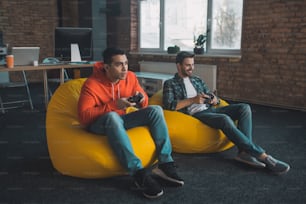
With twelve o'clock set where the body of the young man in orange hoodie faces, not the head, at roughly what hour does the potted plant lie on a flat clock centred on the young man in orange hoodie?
The potted plant is roughly at 8 o'clock from the young man in orange hoodie.

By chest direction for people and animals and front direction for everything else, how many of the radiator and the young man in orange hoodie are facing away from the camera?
0

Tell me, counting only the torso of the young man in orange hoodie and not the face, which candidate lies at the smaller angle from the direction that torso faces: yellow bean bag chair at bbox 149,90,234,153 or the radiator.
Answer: the yellow bean bag chair

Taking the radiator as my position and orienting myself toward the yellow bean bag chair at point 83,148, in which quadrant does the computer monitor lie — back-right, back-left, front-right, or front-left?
front-right

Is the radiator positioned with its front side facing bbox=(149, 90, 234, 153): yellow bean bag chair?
yes

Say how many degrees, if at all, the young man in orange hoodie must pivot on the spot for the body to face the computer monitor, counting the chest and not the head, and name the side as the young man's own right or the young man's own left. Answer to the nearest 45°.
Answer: approximately 135° to the young man's own left

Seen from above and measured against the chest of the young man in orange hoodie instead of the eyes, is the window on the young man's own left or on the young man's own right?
on the young man's own left

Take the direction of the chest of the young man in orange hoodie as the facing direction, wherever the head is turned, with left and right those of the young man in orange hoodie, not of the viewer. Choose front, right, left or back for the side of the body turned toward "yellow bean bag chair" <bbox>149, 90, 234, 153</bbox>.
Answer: left

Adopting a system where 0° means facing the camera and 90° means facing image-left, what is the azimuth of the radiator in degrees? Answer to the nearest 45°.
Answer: approximately 0°

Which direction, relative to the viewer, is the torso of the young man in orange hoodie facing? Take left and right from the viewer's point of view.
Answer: facing the viewer and to the right of the viewer

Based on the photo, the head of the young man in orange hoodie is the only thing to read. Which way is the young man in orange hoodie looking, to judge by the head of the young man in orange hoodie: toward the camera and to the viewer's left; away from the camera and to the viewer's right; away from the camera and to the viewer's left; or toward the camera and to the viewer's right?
toward the camera and to the viewer's right
